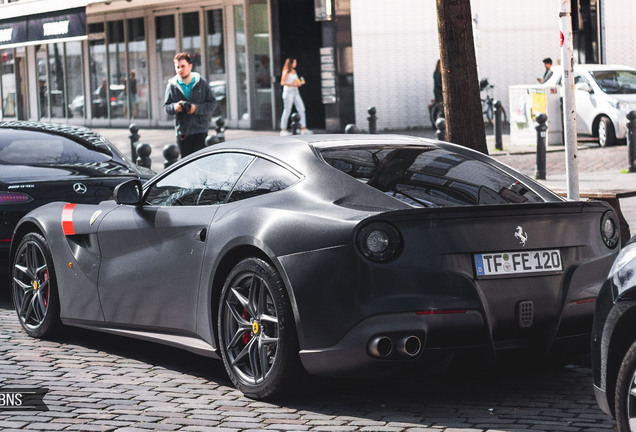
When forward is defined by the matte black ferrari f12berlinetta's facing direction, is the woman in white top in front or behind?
in front

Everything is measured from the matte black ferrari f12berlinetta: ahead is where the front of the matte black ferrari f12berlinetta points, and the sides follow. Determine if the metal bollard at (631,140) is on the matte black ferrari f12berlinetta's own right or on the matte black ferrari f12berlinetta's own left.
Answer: on the matte black ferrari f12berlinetta's own right

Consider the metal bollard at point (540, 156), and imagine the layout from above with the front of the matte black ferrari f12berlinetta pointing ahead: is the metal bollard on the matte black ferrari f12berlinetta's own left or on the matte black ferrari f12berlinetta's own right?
on the matte black ferrari f12berlinetta's own right

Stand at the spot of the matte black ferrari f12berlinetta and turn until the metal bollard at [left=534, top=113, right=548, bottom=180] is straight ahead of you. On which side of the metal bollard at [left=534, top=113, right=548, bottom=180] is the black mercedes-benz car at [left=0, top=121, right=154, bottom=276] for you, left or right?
left

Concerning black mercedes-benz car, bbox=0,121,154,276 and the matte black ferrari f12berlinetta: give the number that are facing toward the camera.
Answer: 0

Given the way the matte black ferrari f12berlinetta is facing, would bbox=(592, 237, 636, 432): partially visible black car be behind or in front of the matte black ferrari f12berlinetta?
behind

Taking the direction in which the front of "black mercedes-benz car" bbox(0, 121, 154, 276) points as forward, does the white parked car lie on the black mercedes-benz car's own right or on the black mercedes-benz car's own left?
on the black mercedes-benz car's own right

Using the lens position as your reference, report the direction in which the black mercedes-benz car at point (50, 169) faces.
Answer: facing away from the viewer and to the left of the viewer

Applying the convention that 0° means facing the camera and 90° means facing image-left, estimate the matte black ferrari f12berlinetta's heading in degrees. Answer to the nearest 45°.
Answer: approximately 135°

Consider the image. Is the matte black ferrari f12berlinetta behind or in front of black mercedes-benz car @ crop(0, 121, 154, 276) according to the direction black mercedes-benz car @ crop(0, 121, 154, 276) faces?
behind
